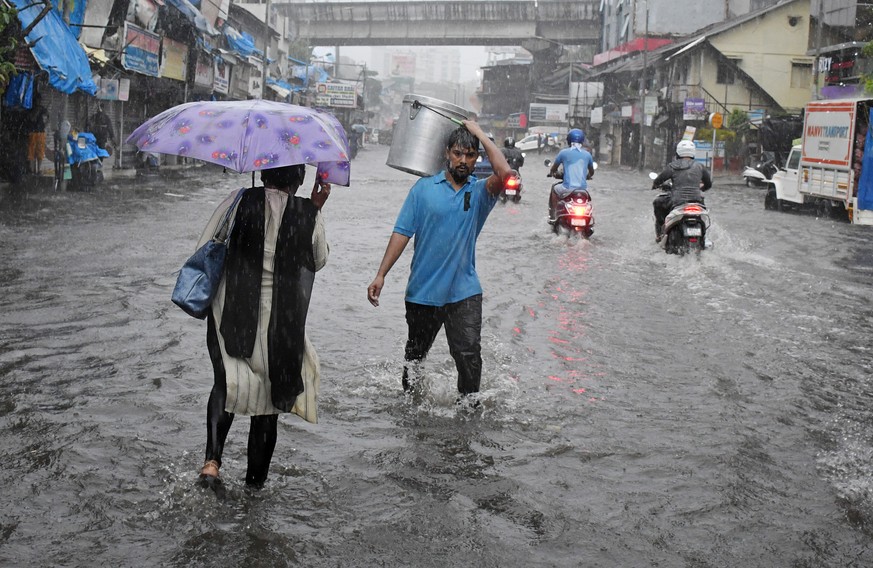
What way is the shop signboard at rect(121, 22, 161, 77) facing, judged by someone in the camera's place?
facing the viewer and to the right of the viewer

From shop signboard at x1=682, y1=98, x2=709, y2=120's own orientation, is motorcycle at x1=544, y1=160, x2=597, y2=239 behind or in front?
in front

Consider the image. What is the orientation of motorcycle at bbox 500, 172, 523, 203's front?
away from the camera

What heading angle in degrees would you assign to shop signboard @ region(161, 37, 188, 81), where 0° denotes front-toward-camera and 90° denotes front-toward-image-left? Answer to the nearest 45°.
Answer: approximately 315°

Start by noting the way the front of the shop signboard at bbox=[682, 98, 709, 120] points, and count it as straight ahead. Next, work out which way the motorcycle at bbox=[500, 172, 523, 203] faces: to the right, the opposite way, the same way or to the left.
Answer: the opposite way

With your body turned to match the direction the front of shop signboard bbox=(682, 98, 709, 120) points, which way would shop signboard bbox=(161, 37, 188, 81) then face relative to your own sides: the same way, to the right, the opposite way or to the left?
to the left

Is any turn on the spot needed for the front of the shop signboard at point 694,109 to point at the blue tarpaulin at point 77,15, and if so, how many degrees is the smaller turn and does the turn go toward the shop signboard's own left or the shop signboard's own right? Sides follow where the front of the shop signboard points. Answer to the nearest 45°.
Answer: approximately 45° to the shop signboard's own right

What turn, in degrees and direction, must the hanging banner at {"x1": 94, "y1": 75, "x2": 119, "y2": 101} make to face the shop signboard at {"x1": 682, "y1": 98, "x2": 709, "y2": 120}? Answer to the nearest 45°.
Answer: approximately 135° to its left

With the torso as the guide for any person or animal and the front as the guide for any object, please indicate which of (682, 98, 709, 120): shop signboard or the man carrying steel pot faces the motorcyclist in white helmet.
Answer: the shop signboard

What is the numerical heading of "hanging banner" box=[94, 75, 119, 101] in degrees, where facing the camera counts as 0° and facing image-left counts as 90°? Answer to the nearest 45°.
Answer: approximately 0°

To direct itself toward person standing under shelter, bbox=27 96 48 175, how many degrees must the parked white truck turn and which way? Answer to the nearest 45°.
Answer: approximately 45° to its left
